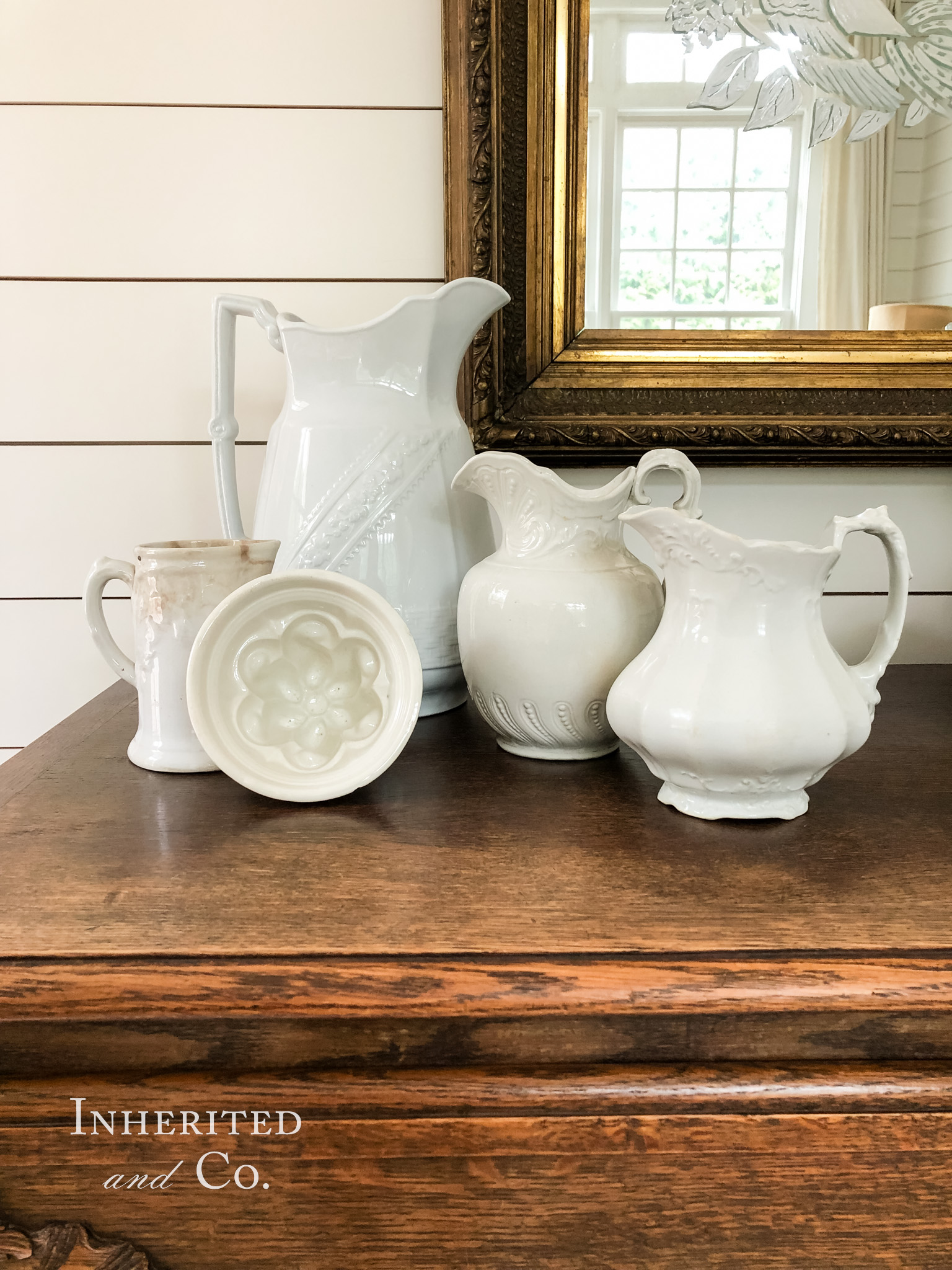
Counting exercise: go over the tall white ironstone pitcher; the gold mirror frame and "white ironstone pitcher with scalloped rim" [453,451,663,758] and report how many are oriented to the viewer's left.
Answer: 1

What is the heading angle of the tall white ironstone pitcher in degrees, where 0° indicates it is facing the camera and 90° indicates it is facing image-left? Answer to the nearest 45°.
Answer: approximately 270°

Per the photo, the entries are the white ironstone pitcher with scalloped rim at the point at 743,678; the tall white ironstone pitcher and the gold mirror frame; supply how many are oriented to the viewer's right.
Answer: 1

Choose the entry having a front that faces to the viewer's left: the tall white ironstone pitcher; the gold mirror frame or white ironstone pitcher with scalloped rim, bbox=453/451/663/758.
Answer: the white ironstone pitcher with scalloped rim

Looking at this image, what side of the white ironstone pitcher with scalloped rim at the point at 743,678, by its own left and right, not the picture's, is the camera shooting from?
left

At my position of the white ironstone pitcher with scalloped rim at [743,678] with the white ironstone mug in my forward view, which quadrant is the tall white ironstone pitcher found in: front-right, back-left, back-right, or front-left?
front-right

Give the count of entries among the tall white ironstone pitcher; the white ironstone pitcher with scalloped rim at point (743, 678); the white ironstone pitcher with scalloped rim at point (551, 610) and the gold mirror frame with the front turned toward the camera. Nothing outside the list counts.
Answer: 1

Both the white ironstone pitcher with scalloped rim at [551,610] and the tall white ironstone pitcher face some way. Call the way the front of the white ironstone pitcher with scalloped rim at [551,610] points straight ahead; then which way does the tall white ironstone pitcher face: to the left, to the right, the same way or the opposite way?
the opposite way

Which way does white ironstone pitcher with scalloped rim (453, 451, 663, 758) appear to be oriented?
to the viewer's left

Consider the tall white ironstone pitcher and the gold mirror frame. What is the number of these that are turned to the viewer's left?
0

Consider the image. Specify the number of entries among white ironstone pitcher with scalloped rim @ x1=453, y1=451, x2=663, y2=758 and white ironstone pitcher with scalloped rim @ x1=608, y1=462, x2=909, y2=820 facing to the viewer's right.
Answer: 0

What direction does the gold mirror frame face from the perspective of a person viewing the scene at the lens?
facing the viewer
